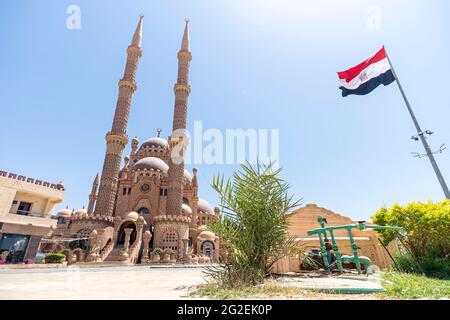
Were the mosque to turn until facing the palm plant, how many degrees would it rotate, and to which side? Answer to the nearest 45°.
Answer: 0° — it already faces it

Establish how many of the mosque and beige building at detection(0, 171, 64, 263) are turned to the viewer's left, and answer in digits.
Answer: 0

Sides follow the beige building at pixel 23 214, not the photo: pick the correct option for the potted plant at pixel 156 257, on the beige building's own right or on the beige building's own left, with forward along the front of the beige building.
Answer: on the beige building's own left

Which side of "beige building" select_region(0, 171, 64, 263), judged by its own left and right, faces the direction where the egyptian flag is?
front

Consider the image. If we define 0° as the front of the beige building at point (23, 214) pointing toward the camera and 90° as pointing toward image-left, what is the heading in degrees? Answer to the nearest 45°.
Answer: approximately 315°

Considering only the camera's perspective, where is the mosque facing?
facing the viewer

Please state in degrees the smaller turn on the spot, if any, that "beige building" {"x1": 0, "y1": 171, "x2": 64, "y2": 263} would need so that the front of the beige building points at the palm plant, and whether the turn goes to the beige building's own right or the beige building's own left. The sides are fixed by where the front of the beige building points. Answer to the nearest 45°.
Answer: approximately 45° to the beige building's own right
